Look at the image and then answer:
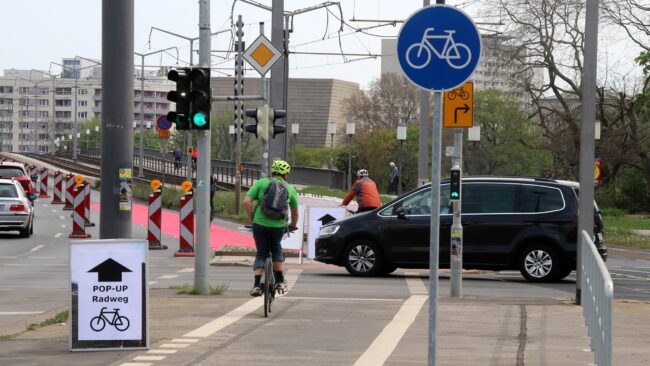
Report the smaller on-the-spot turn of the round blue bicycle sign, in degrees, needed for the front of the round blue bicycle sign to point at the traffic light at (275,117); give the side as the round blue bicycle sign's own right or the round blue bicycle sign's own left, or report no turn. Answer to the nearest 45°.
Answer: approximately 180°

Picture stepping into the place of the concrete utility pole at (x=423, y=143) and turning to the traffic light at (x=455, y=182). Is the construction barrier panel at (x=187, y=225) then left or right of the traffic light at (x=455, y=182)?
right

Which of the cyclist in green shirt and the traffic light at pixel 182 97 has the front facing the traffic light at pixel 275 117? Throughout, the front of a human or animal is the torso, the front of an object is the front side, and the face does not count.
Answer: the cyclist in green shirt

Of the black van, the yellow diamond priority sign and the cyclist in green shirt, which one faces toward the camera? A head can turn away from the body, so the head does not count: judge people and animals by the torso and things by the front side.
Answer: the yellow diamond priority sign

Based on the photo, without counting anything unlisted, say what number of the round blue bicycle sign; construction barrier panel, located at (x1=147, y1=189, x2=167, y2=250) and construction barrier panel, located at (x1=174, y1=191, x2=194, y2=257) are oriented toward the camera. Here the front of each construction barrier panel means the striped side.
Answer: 3

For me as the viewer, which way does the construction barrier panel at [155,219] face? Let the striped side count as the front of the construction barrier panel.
facing the viewer

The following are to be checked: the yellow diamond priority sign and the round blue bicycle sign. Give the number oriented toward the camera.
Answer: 2

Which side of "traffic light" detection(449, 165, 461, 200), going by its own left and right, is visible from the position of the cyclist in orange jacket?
back

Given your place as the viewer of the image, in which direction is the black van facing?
facing to the left of the viewer

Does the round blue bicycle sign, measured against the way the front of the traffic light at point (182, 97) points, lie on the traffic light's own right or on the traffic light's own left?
on the traffic light's own left

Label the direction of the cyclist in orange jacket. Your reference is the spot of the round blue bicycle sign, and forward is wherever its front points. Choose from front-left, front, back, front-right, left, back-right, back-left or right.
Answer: back

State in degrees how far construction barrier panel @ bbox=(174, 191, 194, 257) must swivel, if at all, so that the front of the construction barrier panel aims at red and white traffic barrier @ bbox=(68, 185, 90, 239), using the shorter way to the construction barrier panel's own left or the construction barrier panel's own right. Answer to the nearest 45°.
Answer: approximately 135° to the construction barrier panel's own right
